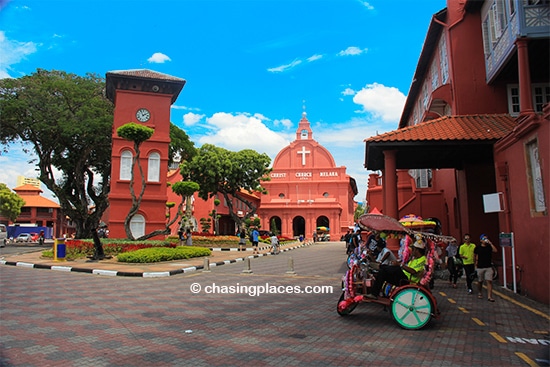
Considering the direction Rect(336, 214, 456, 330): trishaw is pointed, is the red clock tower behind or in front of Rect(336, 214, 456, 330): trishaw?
in front

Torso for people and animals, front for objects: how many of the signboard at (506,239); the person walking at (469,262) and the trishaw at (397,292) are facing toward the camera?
2

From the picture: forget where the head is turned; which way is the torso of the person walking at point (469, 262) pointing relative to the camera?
toward the camera

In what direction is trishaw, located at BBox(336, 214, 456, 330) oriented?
to the viewer's left

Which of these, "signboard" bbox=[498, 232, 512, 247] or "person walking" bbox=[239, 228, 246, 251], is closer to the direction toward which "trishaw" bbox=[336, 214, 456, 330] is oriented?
the person walking

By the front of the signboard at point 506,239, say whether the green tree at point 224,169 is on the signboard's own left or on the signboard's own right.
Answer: on the signboard's own right

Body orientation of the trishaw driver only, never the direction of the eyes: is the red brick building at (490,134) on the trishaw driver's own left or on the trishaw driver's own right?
on the trishaw driver's own right

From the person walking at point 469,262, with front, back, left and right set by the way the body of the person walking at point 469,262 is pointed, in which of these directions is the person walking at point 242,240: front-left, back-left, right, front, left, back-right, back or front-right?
back-right

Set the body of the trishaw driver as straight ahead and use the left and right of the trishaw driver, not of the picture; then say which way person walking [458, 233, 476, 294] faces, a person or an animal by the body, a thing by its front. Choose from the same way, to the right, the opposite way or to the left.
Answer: to the left

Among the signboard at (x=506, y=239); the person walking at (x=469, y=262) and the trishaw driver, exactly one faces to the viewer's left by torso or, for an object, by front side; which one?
the trishaw driver

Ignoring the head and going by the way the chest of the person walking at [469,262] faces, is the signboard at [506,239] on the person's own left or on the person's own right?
on the person's own left
